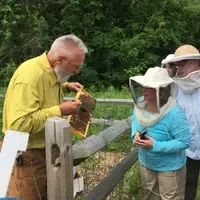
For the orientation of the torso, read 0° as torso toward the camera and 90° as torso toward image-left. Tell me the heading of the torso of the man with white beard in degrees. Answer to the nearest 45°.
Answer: approximately 270°

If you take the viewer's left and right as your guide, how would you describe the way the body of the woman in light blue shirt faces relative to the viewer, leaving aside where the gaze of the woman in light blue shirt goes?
facing the viewer and to the left of the viewer

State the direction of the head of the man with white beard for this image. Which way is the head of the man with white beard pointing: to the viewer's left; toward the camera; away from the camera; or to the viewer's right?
to the viewer's right

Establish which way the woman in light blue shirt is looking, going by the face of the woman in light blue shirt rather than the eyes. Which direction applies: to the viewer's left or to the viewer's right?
to the viewer's left
